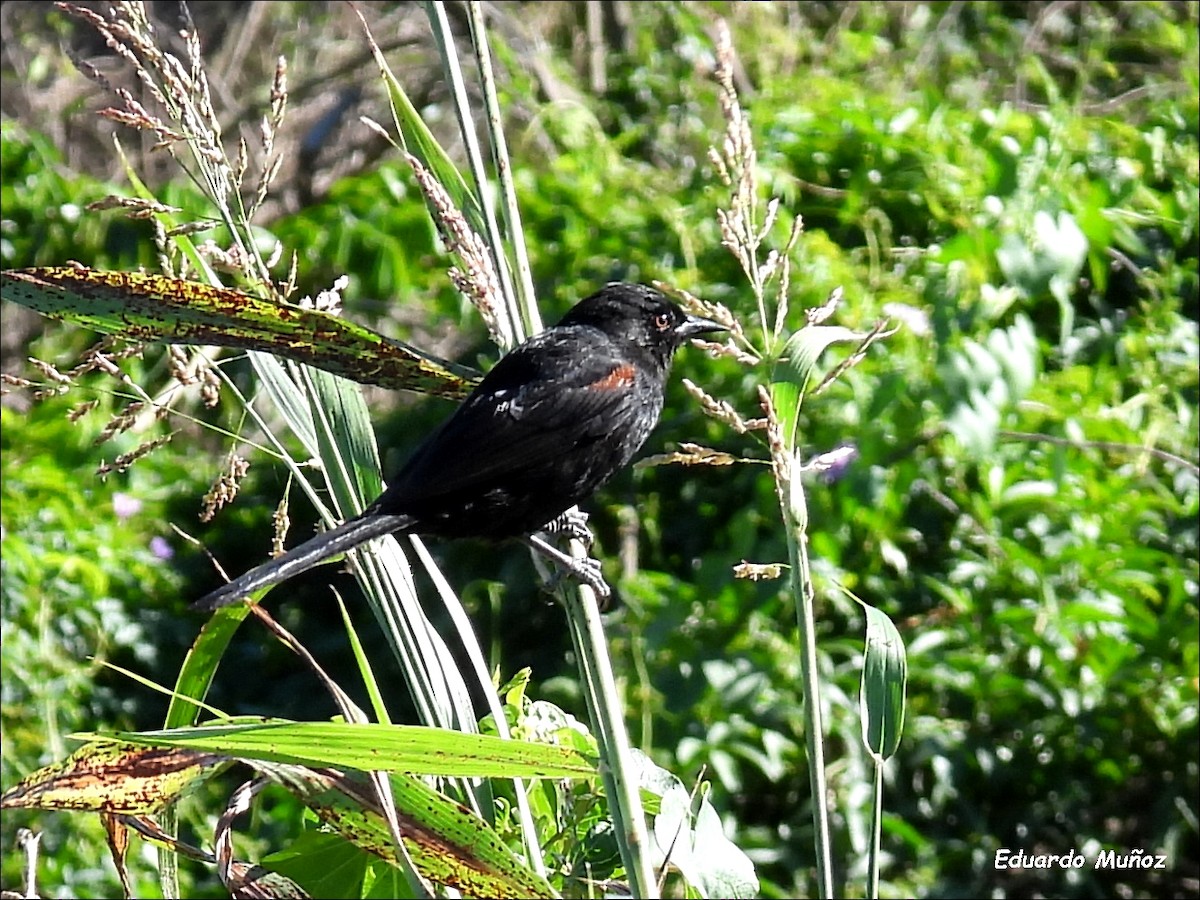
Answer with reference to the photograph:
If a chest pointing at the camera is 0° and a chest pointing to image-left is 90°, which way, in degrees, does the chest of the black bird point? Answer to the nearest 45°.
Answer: approximately 270°

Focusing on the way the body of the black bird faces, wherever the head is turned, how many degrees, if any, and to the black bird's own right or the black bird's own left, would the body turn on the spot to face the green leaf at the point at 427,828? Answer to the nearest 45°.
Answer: approximately 90° to the black bird's own right

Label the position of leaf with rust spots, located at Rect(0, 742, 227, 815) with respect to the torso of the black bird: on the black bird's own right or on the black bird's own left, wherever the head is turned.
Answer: on the black bird's own right

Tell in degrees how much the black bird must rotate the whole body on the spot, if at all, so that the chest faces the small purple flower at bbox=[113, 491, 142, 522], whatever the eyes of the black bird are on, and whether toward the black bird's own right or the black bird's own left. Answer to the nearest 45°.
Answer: approximately 135° to the black bird's own left
